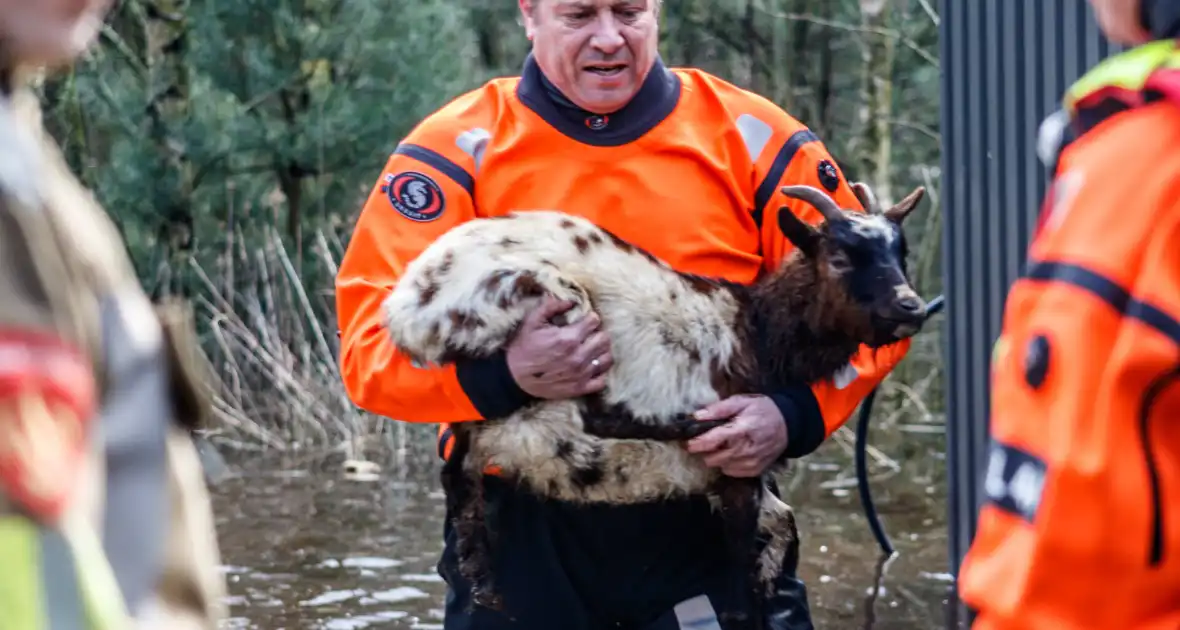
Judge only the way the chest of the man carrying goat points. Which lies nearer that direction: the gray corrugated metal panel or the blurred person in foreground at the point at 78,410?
the blurred person in foreground

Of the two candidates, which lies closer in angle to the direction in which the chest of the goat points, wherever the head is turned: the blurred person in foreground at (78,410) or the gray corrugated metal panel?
the gray corrugated metal panel

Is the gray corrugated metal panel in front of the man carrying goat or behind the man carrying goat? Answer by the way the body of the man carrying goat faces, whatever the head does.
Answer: behind

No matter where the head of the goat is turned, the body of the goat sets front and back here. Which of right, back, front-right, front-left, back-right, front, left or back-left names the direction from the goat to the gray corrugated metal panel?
front-left

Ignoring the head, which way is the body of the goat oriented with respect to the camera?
to the viewer's right

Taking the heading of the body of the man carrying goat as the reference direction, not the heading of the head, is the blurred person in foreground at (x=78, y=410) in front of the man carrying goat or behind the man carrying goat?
in front

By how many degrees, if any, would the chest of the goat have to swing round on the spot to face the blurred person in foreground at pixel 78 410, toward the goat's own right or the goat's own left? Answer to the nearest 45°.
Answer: approximately 90° to the goat's own right
